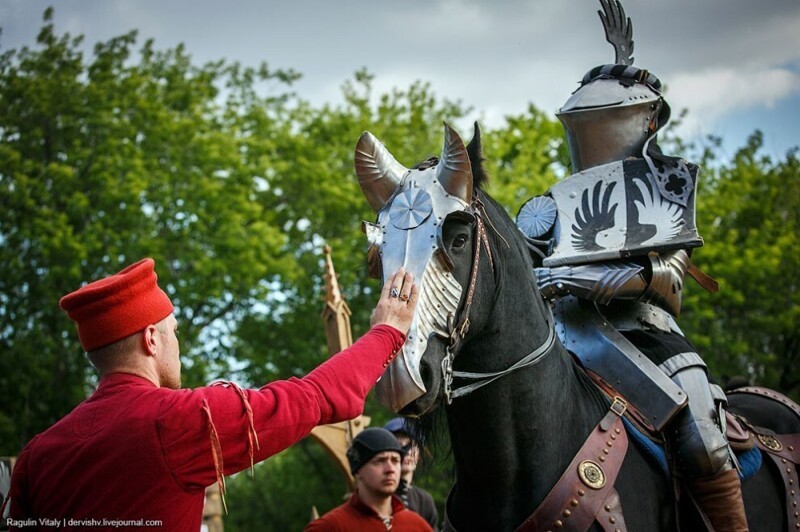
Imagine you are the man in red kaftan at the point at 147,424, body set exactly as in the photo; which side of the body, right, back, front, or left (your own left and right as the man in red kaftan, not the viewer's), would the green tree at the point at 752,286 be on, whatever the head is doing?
front

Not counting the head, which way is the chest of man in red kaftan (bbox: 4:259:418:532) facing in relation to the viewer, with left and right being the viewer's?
facing away from the viewer and to the right of the viewer

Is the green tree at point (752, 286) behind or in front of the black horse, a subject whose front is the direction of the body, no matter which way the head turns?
behind

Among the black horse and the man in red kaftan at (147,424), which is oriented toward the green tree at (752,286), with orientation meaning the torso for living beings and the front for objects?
the man in red kaftan

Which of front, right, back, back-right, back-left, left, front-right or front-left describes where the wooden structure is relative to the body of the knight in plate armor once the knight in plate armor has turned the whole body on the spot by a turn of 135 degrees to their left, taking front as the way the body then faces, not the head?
back-left

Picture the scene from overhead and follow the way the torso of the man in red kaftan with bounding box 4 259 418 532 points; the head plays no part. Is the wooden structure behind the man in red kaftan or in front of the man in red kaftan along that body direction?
in front

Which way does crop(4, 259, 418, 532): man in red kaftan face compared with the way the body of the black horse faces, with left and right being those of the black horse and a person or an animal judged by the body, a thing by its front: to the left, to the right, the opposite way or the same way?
the opposite way

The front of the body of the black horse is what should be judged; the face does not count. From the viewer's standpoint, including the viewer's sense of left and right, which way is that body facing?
facing the viewer and to the left of the viewer

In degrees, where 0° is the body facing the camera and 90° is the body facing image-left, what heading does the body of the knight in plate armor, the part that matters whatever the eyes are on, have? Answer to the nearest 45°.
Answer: approximately 45°

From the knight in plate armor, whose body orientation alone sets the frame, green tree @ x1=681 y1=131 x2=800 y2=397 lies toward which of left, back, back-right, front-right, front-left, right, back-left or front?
back-right

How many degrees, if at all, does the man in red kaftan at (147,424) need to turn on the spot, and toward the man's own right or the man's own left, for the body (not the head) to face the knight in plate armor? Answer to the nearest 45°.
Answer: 0° — they already face them

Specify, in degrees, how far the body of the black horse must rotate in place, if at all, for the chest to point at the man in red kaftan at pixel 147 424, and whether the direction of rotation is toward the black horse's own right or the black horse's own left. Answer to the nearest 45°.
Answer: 0° — it already faces them

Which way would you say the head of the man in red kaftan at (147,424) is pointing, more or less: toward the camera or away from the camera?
away from the camera
